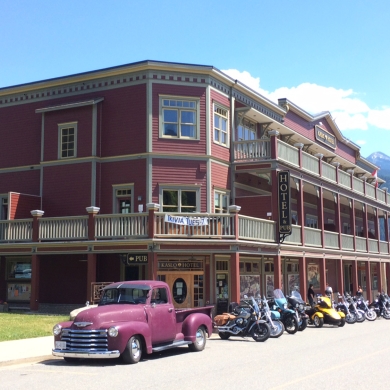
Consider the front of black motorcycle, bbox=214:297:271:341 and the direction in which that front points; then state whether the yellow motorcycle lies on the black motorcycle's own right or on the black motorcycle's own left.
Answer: on the black motorcycle's own left

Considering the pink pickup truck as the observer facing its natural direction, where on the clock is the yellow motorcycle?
The yellow motorcycle is roughly at 6 o'clock from the pink pickup truck.

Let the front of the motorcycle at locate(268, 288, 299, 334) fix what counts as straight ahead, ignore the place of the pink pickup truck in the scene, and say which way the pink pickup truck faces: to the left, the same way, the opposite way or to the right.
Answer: to the right

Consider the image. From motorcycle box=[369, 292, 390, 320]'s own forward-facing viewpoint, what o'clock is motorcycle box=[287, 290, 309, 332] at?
motorcycle box=[287, 290, 309, 332] is roughly at 2 o'clock from motorcycle box=[369, 292, 390, 320].

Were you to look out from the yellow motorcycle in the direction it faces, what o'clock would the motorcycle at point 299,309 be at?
The motorcycle is roughly at 2 o'clock from the yellow motorcycle.

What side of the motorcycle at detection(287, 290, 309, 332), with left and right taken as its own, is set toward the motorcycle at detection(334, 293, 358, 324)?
left

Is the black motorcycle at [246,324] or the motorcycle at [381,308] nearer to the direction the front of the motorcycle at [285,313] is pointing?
the black motorcycle

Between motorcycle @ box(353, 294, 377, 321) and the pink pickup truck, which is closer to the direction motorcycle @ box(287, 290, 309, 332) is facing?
the pink pickup truck

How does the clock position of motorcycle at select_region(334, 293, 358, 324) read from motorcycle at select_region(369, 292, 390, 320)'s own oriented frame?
motorcycle at select_region(334, 293, 358, 324) is roughly at 2 o'clock from motorcycle at select_region(369, 292, 390, 320).
